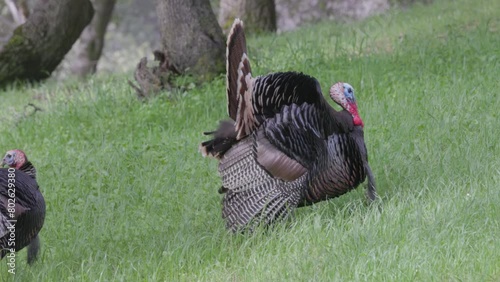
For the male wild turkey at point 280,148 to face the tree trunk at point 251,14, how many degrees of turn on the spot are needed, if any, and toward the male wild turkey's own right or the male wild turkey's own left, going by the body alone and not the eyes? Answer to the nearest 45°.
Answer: approximately 90° to the male wild turkey's own left

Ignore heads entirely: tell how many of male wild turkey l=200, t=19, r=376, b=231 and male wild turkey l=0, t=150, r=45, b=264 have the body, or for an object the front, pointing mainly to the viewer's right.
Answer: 2

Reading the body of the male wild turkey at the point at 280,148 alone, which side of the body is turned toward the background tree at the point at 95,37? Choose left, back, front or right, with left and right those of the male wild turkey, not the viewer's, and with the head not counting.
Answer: left

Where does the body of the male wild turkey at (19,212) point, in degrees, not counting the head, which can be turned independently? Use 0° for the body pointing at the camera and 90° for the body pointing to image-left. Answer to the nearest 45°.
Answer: approximately 270°

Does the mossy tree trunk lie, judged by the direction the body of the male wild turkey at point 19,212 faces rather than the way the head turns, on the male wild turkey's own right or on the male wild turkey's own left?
on the male wild turkey's own left

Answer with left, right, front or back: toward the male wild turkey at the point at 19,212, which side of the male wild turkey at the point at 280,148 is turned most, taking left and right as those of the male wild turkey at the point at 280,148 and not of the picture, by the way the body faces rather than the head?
back

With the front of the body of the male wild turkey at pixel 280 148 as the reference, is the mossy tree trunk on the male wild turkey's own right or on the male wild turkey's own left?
on the male wild turkey's own left

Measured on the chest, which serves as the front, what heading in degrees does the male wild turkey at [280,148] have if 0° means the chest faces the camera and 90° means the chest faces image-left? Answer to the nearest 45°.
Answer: approximately 270°

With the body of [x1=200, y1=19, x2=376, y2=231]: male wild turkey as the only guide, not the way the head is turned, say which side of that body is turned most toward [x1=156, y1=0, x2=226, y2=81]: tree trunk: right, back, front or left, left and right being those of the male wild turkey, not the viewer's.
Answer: left

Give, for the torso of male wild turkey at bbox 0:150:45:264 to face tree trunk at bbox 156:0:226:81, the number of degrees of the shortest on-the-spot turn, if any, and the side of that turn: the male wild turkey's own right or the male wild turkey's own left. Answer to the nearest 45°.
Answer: approximately 45° to the male wild turkey's own left
